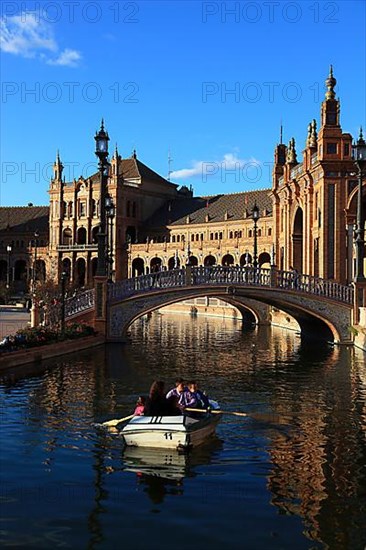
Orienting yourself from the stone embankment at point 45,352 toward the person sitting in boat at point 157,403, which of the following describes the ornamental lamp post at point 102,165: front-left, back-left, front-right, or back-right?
back-left

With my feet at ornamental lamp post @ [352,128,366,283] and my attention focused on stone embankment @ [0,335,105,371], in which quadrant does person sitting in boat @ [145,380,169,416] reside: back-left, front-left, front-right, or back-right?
front-left

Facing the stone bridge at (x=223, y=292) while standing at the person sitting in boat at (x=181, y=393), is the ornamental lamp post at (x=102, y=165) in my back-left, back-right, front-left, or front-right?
front-left

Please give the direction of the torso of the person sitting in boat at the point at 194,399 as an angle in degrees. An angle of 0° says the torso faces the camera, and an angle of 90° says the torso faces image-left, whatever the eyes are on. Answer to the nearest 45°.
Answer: approximately 45°

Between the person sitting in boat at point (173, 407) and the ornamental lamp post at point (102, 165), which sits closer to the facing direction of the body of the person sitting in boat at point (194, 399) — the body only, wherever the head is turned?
the person sitting in boat

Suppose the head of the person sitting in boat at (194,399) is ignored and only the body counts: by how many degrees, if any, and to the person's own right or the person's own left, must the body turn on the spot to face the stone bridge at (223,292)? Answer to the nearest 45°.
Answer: approximately 135° to the person's own right

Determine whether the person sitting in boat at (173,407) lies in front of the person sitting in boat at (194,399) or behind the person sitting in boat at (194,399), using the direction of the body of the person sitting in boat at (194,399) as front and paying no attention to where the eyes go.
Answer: in front
